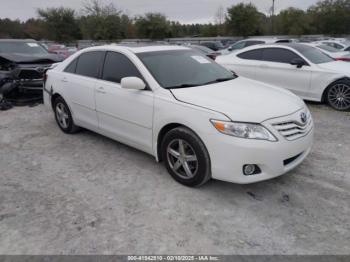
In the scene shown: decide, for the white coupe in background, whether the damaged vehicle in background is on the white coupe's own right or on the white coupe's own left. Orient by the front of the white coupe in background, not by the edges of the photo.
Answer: on the white coupe's own right

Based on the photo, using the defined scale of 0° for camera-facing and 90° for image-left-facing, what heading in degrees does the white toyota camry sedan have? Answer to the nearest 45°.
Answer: approximately 315°

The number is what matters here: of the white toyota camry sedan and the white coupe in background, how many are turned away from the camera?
0

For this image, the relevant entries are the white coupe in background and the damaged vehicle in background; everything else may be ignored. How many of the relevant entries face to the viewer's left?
0

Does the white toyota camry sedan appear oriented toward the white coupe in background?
no

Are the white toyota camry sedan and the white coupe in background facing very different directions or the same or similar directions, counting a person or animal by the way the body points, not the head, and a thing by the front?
same or similar directions

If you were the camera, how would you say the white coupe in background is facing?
facing the viewer and to the right of the viewer

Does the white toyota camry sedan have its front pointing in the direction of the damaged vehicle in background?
no

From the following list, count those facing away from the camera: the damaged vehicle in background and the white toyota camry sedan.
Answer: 0
